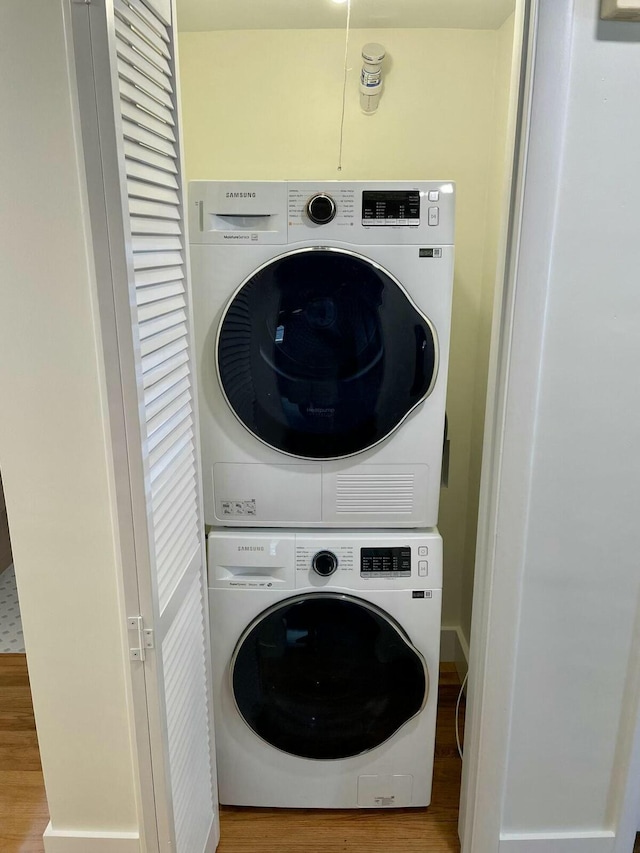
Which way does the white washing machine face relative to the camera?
toward the camera

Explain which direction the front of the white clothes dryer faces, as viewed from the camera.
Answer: facing the viewer

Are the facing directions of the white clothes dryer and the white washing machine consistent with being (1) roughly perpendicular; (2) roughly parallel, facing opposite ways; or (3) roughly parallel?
roughly parallel

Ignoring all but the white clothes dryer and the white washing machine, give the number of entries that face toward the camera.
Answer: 2
